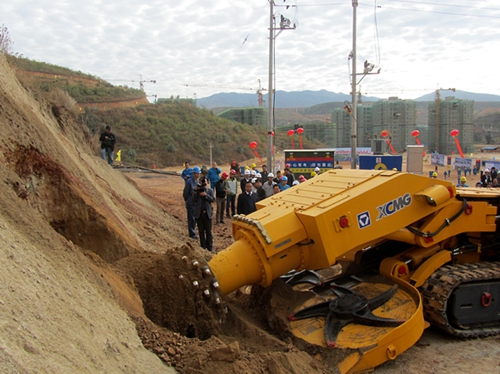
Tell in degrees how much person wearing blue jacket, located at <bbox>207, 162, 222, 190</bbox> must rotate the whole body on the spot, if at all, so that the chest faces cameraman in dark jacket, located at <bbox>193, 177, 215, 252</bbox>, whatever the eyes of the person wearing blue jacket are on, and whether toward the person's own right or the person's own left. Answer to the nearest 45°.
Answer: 0° — they already face them

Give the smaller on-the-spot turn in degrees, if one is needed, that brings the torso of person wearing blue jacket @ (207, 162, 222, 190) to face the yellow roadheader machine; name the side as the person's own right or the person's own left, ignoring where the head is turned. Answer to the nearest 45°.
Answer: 0° — they already face it

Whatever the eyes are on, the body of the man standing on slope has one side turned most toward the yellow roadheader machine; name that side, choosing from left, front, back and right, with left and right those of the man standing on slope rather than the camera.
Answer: front

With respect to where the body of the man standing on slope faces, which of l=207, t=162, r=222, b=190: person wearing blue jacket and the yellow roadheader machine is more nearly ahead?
the yellow roadheader machine

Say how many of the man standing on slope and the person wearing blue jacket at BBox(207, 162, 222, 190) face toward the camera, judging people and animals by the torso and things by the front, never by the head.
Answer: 2

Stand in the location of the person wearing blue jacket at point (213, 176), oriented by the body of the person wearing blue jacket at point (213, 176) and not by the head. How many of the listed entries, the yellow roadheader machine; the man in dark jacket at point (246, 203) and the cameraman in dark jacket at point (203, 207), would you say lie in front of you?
3

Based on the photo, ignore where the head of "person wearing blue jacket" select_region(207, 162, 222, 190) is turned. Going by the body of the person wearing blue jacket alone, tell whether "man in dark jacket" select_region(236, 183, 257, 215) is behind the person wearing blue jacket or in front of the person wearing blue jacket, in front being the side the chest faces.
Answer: in front

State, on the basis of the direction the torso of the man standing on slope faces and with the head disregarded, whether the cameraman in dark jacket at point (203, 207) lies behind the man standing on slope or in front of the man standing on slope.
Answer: in front

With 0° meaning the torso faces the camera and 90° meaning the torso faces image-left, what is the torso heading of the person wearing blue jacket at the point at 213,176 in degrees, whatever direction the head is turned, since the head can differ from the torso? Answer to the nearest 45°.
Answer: approximately 0°

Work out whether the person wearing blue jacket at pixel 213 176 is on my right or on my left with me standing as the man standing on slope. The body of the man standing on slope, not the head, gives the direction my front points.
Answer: on my left
